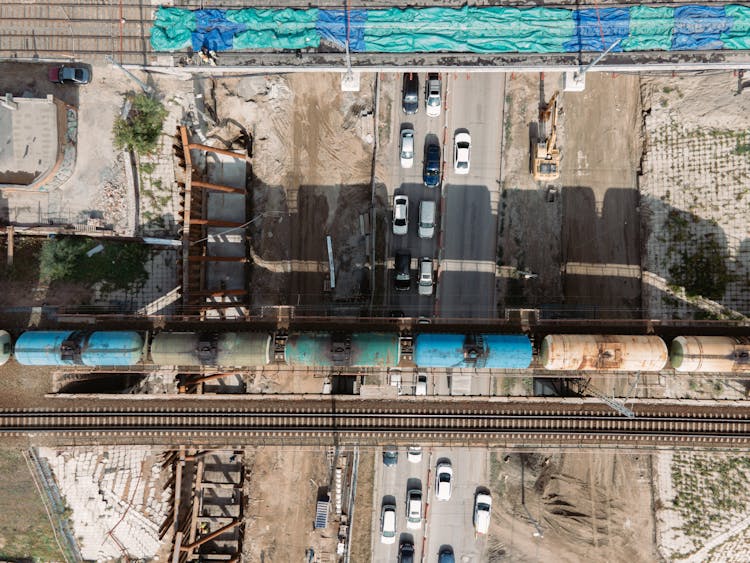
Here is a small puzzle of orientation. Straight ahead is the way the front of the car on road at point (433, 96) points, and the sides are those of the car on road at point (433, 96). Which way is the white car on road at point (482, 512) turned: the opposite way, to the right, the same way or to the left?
the opposite way

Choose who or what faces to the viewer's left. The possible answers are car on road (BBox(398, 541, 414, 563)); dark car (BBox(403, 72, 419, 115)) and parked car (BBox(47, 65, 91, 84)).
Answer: the parked car

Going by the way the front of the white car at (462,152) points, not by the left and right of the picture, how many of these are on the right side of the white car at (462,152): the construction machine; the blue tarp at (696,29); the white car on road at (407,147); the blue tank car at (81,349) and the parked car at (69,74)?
2

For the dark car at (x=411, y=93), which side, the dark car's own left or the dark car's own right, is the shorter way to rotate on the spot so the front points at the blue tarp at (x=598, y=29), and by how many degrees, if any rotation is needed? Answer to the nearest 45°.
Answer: approximately 90° to the dark car's own left

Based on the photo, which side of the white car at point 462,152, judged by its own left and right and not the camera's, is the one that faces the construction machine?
right

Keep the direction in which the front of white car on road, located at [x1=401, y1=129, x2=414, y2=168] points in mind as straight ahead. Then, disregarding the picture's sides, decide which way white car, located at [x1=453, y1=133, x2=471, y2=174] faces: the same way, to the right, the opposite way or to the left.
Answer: the opposite way

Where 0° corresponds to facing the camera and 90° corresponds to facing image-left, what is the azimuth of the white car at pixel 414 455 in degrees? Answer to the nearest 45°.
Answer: approximately 0°
